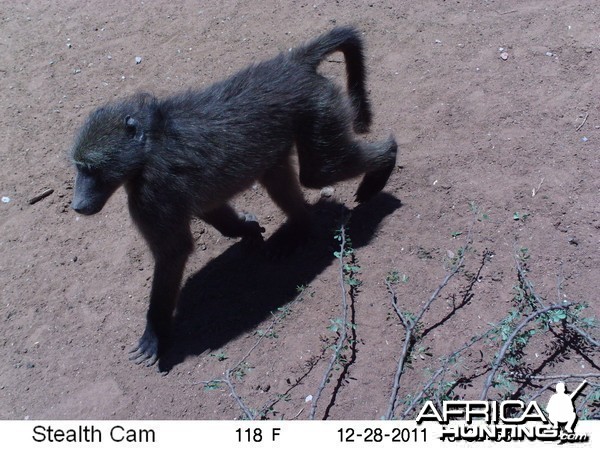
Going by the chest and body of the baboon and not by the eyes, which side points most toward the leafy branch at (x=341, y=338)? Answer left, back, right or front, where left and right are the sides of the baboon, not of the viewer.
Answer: left

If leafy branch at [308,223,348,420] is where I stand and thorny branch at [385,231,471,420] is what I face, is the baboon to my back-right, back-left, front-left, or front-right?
back-left

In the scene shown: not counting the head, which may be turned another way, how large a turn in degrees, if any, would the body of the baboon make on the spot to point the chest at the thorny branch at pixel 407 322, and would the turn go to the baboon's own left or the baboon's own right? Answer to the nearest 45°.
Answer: approximately 90° to the baboon's own left

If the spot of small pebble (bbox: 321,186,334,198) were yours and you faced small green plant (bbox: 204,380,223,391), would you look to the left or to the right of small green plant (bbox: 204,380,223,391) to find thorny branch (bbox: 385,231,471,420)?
left

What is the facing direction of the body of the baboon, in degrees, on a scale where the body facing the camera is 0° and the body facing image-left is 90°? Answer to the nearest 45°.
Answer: approximately 45°

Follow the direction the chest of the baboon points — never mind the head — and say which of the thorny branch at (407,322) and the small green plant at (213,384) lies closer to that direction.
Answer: the small green plant

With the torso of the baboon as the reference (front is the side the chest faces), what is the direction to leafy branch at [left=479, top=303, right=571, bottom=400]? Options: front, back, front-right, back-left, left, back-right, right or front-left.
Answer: left

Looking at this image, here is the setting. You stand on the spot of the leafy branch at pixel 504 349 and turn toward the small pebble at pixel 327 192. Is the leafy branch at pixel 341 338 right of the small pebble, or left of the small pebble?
left

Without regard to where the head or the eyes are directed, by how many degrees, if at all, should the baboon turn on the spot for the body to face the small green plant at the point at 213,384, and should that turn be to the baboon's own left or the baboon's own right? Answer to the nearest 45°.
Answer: approximately 45° to the baboon's own left
